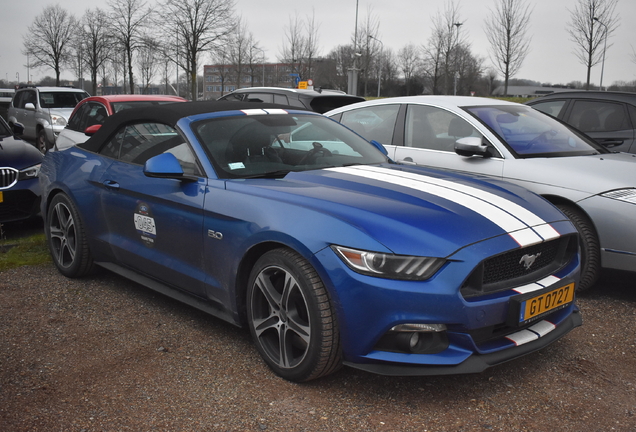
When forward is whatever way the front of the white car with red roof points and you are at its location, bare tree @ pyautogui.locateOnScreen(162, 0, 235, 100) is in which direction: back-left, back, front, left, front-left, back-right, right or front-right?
back-left

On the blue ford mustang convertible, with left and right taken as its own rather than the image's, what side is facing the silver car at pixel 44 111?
back

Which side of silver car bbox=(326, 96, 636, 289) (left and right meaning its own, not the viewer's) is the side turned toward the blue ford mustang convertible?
right

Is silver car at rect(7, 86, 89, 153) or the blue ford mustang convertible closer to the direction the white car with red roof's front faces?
the blue ford mustang convertible

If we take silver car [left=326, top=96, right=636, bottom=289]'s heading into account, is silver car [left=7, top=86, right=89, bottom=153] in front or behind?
behind

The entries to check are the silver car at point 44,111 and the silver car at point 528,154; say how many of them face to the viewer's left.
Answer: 0

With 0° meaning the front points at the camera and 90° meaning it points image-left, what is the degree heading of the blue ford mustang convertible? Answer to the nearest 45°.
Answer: approximately 315°

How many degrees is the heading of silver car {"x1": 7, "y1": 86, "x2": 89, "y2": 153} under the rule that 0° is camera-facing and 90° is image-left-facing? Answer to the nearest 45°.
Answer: approximately 315°

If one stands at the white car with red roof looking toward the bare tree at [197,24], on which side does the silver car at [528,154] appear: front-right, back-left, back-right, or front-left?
back-right
